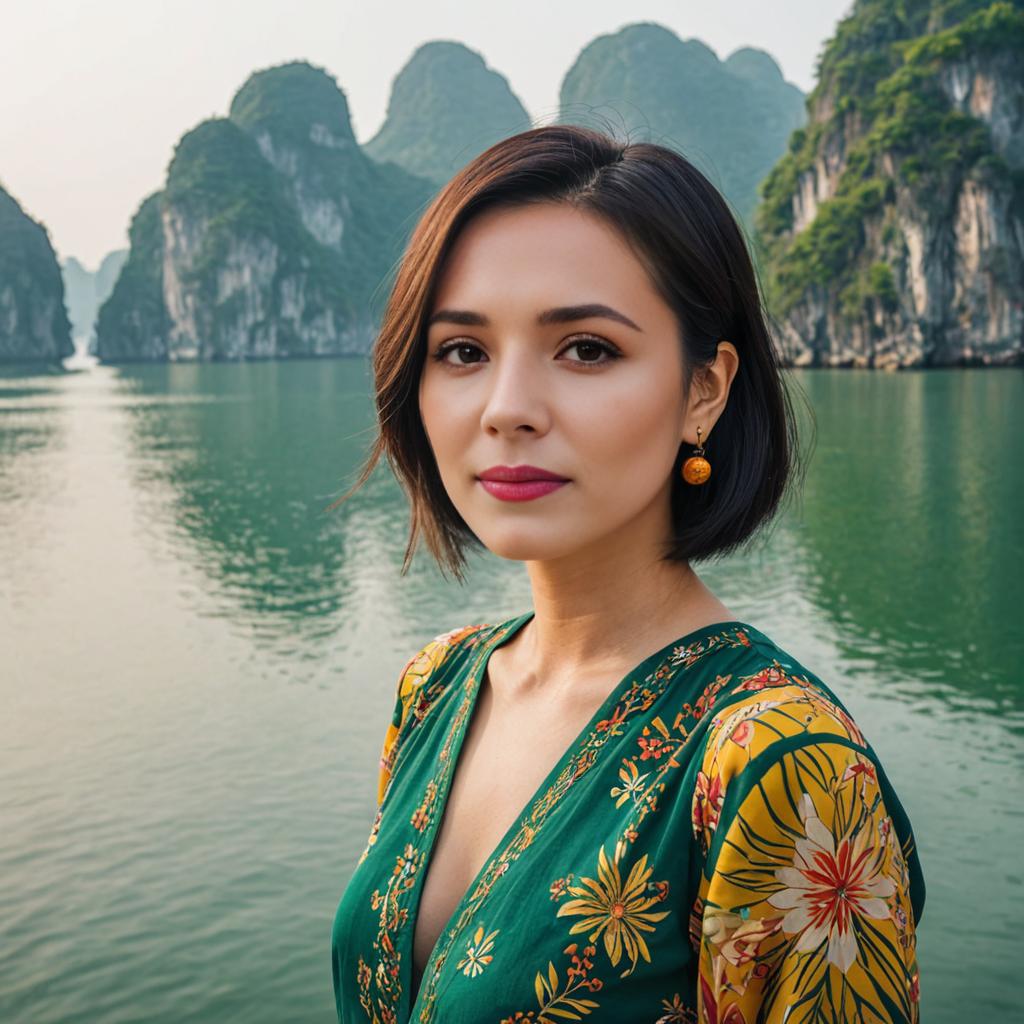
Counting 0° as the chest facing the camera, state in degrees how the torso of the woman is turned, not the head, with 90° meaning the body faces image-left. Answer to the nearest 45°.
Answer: approximately 45°

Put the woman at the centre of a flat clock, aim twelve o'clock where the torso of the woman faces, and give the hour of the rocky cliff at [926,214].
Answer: The rocky cliff is roughly at 5 o'clock from the woman.
